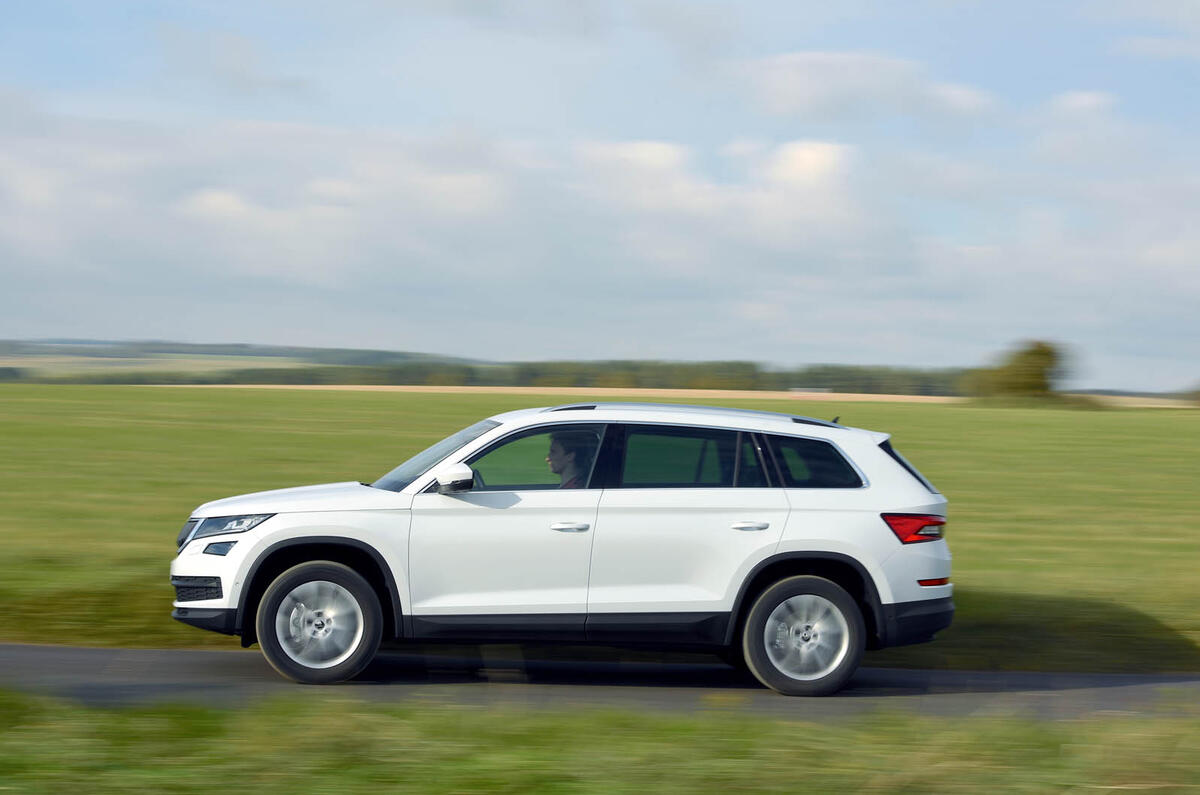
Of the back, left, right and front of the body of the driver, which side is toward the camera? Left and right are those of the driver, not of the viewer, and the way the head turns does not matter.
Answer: left

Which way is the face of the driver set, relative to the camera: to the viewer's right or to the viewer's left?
to the viewer's left

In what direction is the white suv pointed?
to the viewer's left
